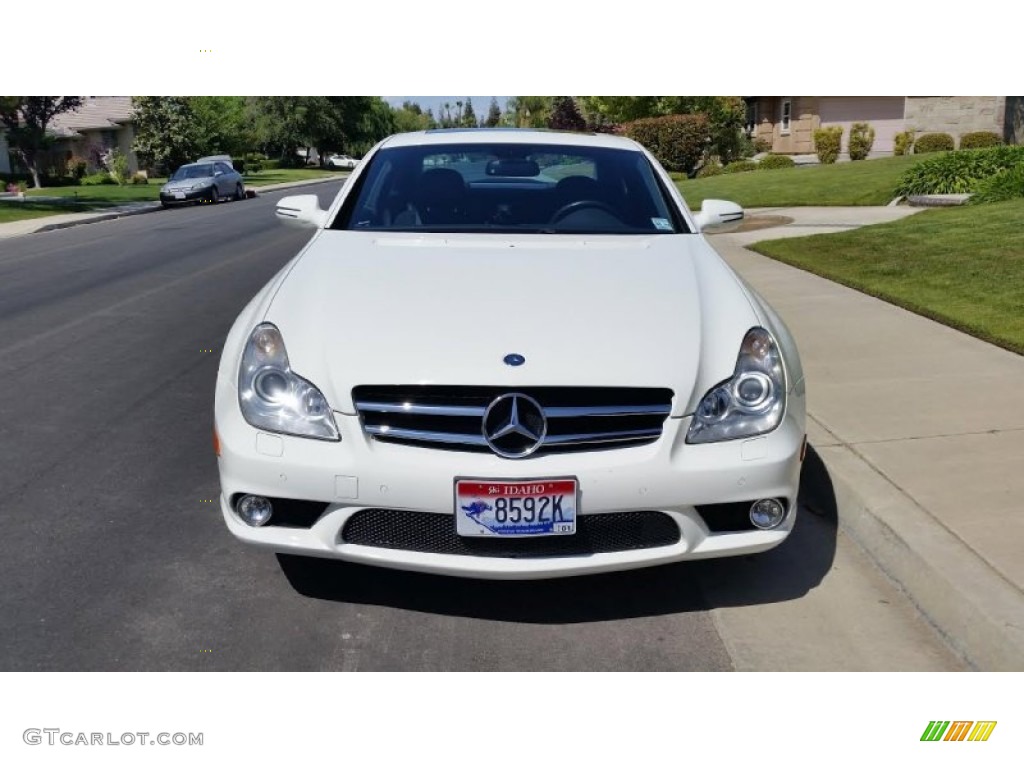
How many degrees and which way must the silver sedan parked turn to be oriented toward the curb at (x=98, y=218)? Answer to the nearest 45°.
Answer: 0° — it already faces it

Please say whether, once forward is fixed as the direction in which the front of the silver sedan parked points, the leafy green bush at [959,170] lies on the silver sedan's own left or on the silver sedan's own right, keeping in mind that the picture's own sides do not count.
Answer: on the silver sedan's own left

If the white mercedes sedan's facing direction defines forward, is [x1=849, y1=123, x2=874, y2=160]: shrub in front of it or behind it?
behind

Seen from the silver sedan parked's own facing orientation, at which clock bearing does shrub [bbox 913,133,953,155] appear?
The shrub is roughly at 8 o'clock from the silver sedan parked.

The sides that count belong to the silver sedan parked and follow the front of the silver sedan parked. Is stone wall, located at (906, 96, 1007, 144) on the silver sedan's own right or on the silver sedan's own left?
on the silver sedan's own left

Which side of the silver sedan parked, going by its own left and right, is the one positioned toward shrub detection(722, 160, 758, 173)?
left

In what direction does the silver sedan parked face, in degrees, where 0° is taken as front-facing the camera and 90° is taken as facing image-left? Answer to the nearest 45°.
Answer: approximately 45°

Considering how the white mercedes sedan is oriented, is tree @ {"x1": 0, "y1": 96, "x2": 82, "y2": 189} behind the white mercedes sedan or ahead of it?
behind

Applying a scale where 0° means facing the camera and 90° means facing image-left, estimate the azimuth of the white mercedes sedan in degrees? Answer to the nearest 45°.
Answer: approximately 0°

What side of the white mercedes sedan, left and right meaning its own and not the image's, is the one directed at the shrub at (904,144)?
back

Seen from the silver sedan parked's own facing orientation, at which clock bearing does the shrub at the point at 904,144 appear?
The shrub is roughly at 8 o'clock from the silver sedan parked.

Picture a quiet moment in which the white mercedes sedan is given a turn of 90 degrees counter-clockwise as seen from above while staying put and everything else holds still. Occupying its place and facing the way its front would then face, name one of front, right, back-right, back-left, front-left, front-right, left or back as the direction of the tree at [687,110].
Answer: left

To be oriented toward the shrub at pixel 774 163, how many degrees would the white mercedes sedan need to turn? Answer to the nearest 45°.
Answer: approximately 180°
